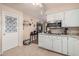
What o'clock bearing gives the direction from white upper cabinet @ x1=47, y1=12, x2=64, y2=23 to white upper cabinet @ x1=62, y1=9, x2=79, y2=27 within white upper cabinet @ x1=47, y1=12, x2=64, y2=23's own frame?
white upper cabinet @ x1=62, y1=9, x2=79, y2=27 is roughly at 9 o'clock from white upper cabinet @ x1=47, y1=12, x2=64, y2=23.

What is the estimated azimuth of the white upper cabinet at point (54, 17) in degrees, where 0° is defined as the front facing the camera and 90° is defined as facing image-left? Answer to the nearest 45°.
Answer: approximately 45°

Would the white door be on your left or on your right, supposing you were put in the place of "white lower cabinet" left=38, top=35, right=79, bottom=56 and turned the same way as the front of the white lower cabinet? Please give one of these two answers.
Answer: on your right
